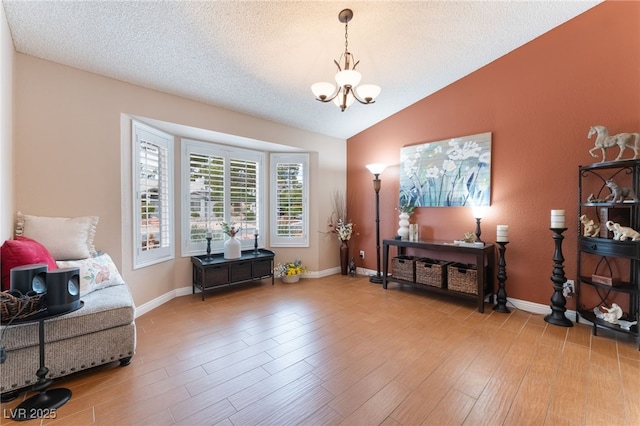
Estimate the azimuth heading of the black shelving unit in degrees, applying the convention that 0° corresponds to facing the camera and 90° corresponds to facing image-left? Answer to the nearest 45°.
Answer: approximately 45°

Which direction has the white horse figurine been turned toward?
to the viewer's left

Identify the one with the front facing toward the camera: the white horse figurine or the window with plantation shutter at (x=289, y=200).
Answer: the window with plantation shutter

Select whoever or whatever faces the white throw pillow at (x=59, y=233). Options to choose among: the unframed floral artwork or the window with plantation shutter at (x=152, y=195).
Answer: the unframed floral artwork

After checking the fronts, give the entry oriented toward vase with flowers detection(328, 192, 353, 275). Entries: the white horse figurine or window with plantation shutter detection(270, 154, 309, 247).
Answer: the white horse figurine

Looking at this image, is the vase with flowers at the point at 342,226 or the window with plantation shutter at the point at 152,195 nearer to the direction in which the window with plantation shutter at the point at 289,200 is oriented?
the window with plantation shutter

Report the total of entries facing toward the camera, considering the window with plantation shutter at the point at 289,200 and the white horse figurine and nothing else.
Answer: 1

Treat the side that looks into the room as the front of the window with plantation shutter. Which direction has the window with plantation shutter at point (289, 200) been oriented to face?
toward the camera

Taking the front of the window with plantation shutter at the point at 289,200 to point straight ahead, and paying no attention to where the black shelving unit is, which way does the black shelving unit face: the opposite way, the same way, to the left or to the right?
to the right

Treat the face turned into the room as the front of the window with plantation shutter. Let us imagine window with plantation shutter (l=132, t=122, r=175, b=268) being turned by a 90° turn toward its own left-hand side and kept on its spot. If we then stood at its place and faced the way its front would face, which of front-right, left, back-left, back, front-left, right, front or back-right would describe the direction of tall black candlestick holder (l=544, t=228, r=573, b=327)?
right

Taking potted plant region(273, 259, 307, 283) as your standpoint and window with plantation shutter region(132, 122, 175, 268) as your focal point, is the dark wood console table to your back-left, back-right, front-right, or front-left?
back-left

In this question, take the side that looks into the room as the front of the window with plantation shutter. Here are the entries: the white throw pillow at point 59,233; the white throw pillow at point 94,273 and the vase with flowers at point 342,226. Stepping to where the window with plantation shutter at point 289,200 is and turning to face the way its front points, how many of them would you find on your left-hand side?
1

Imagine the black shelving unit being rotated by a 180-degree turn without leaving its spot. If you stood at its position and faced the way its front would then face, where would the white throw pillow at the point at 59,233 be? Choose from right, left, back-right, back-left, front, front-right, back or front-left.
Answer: back

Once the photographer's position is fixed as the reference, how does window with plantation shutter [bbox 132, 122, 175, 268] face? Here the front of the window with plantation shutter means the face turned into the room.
facing the viewer and to the right of the viewer

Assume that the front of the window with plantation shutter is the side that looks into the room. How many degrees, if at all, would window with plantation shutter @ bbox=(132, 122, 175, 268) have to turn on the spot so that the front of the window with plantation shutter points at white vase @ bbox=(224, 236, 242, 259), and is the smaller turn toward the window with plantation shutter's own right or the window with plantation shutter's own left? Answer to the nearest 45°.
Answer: approximately 45° to the window with plantation shutter's own left

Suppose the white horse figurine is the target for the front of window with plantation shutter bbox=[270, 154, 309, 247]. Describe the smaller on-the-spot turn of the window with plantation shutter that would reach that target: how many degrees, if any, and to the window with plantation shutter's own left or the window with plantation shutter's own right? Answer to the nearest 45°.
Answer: approximately 45° to the window with plantation shutter's own left
